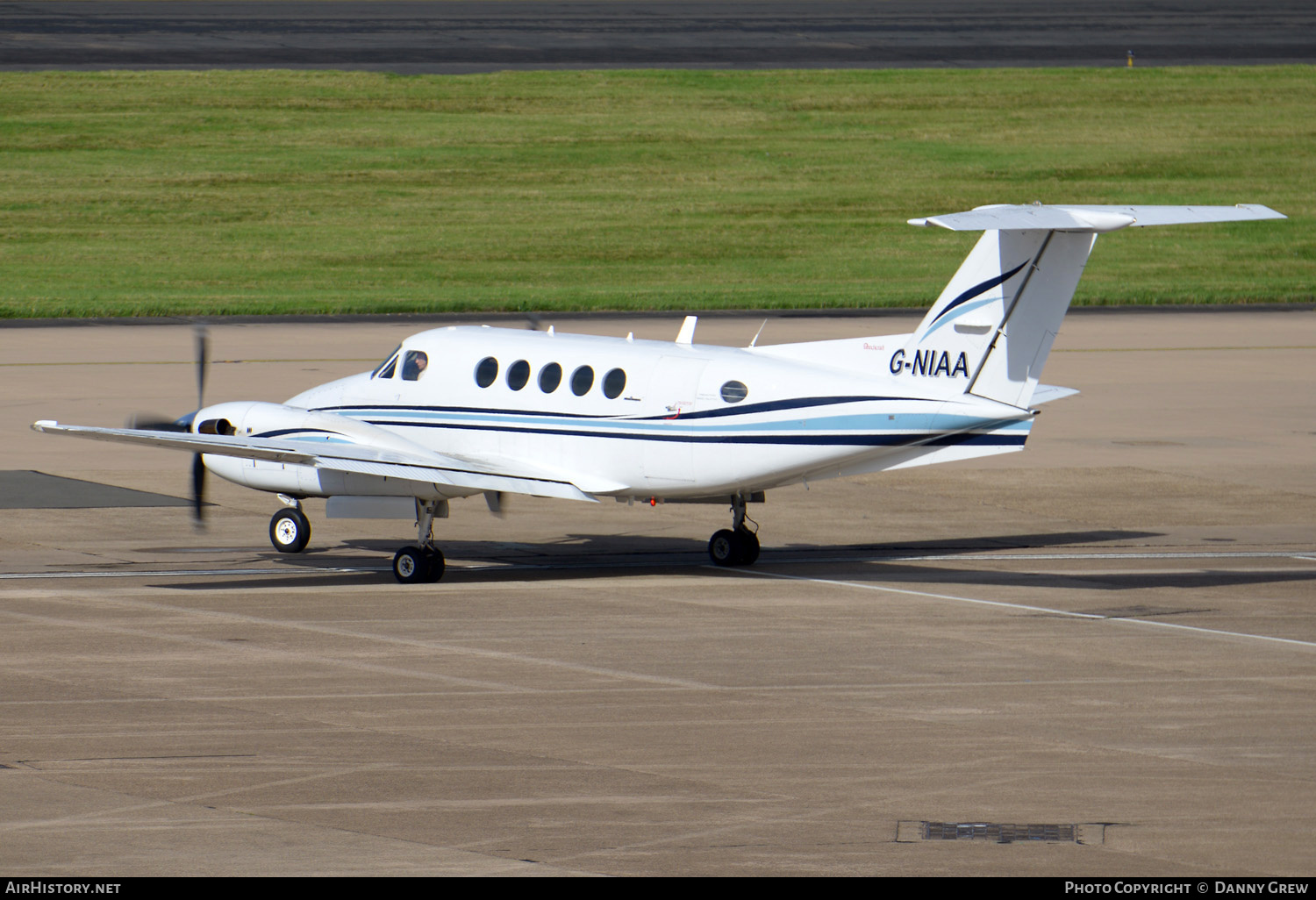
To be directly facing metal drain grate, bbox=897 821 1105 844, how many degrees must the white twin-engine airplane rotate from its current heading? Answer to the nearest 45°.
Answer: approximately 135° to its left

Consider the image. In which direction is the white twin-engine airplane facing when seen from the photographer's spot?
facing away from the viewer and to the left of the viewer
